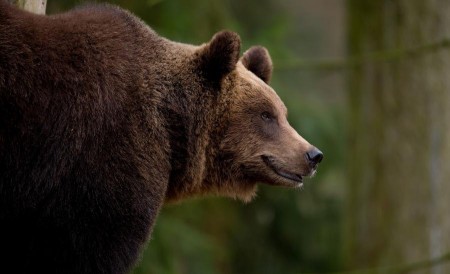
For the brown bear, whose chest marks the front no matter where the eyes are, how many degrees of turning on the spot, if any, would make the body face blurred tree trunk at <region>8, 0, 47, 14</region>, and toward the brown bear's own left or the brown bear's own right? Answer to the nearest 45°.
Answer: approximately 135° to the brown bear's own left

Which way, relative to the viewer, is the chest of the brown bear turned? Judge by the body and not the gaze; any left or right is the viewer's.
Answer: facing to the right of the viewer

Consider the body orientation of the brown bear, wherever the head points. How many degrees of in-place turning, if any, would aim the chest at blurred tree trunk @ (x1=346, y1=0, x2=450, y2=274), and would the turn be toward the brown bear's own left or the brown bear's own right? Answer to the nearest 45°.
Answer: approximately 45° to the brown bear's own left
